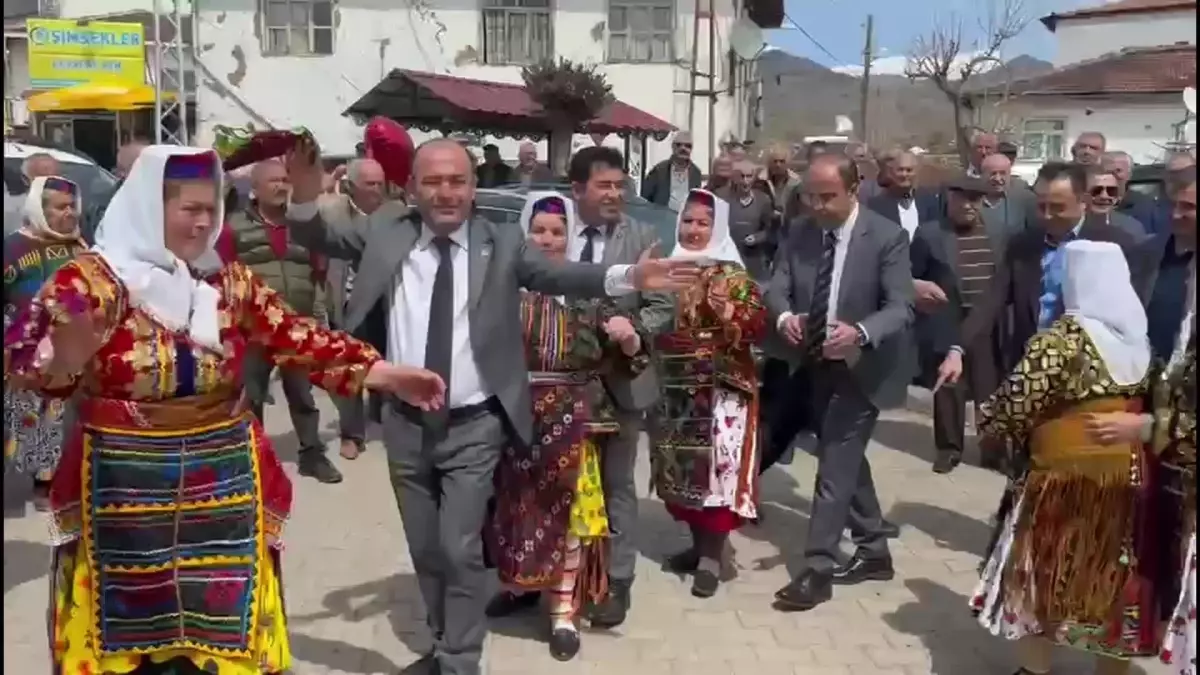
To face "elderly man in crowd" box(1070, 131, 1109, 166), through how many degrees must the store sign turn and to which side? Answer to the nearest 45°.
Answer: approximately 45° to its left

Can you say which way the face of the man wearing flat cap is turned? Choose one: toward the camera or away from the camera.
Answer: toward the camera

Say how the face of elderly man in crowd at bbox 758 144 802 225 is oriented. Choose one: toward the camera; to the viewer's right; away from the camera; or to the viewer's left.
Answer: toward the camera

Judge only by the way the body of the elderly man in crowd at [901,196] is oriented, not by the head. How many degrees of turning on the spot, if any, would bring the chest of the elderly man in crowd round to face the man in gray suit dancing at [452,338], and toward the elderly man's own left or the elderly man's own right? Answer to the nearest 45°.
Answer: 0° — they already face them

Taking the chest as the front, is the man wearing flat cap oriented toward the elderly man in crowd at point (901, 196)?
no

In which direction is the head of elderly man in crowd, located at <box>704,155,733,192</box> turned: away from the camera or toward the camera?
toward the camera

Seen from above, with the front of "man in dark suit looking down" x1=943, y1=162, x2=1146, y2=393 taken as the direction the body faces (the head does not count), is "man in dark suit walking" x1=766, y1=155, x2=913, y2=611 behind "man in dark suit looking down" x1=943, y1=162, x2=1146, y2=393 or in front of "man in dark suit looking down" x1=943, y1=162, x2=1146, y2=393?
in front

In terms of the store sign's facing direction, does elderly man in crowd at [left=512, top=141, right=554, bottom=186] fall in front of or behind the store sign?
in front

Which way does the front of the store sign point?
toward the camera

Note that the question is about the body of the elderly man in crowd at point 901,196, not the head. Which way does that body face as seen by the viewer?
toward the camera

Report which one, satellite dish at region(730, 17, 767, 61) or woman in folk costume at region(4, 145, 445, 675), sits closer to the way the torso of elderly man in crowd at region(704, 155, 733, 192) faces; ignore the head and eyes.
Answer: the woman in folk costume

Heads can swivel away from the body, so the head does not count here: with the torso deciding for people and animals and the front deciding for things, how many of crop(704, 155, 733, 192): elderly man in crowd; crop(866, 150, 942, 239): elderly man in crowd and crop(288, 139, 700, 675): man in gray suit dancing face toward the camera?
3

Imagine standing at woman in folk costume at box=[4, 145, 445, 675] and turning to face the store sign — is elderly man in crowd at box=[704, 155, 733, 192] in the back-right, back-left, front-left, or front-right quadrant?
front-right

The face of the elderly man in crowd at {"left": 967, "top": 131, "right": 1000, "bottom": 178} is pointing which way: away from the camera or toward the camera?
toward the camera

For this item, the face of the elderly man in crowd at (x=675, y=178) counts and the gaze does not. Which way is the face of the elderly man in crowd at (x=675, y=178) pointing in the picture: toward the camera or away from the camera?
toward the camera

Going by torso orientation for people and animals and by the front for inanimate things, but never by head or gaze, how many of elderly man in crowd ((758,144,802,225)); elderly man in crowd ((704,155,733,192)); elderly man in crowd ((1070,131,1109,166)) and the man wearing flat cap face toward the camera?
4

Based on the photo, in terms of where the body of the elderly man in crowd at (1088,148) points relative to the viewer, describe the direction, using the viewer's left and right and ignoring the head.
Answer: facing the viewer

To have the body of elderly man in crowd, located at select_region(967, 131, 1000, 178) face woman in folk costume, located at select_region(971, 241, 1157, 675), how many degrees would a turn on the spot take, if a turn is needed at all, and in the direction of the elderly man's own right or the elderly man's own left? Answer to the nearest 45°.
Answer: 0° — they already face them
